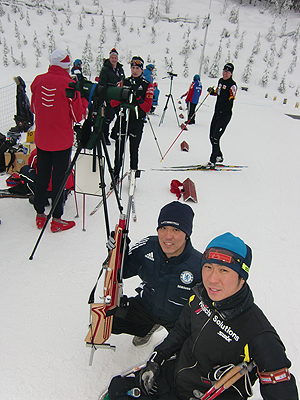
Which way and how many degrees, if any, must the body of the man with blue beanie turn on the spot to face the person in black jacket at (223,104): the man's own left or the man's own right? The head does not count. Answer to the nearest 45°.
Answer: approximately 135° to the man's own right

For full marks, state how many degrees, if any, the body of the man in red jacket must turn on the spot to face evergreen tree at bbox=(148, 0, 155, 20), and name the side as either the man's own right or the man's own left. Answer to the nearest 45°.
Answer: approximately 45° to the man's own left

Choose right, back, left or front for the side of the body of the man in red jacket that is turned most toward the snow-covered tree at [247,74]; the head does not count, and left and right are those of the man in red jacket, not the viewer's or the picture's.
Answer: front

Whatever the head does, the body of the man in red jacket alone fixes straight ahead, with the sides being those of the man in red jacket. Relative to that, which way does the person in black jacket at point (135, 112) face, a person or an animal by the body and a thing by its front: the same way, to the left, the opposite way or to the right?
the opposite way

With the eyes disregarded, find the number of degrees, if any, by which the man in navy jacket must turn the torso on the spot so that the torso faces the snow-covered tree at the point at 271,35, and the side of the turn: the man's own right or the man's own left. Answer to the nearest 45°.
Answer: approximately 180°

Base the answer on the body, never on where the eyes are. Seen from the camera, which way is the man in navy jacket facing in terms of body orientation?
toward the camera

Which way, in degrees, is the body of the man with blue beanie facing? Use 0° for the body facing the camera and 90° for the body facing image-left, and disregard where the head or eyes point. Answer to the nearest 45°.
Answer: approximately 45°

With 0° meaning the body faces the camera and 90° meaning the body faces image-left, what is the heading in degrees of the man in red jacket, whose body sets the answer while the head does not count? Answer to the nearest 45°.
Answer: approximately 225°

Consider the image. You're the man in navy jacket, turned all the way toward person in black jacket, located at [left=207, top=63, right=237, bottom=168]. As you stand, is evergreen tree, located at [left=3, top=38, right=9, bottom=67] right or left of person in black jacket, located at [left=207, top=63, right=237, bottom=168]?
left
